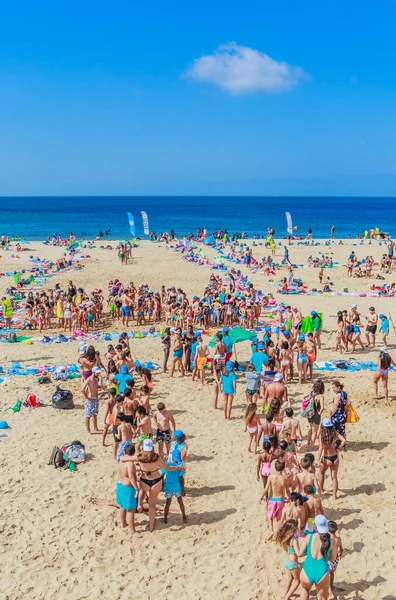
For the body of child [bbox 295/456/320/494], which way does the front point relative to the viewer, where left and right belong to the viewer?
facing away from the viewer

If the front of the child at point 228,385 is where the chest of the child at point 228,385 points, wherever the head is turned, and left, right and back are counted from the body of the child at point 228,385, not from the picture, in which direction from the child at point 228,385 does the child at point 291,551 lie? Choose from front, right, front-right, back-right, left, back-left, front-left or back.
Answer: back

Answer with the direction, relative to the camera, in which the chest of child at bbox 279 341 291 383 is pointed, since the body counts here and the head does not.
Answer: away from the camera

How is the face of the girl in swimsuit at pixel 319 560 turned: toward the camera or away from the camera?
away from the camera

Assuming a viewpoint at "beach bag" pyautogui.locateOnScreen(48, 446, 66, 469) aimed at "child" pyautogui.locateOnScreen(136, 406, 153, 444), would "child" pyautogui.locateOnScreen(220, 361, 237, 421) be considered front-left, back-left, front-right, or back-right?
front-left

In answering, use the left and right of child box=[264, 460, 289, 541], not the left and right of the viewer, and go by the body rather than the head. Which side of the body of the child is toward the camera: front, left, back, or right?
back

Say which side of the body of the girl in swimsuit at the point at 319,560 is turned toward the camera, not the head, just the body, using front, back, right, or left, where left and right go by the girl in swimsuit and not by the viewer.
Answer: back
